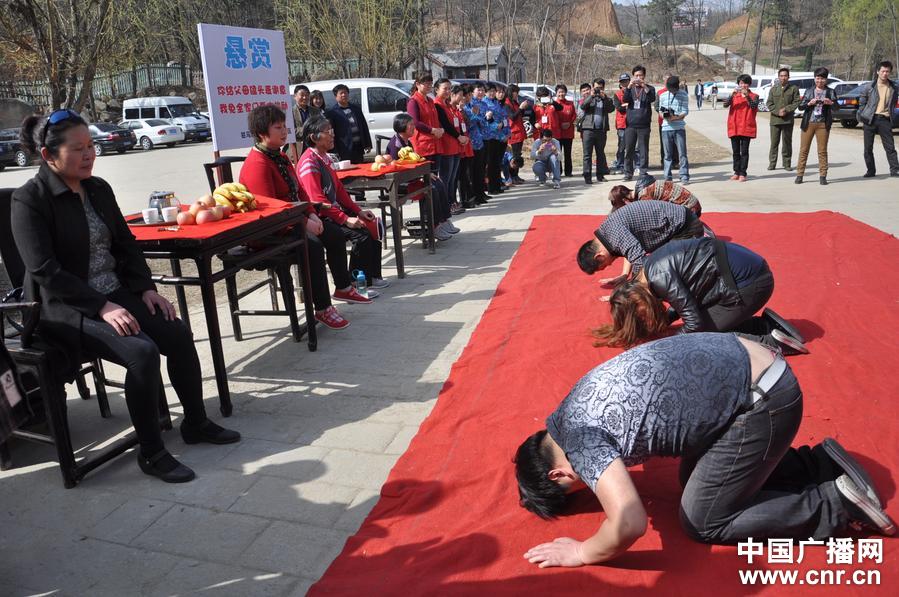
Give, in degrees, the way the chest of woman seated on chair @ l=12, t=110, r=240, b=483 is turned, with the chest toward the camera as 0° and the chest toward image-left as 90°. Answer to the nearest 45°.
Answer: approximately 315°

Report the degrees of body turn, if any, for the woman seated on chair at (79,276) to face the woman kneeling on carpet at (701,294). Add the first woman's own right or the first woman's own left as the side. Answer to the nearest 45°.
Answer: approximately 45° to the first woman's own left

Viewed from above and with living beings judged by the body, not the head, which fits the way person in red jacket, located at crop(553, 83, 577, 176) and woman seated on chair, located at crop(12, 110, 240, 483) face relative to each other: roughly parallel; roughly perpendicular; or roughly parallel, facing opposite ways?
roughly perpendicular

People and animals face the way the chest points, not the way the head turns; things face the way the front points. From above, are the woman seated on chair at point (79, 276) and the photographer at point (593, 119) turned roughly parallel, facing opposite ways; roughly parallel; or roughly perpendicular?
roughly perpendicular

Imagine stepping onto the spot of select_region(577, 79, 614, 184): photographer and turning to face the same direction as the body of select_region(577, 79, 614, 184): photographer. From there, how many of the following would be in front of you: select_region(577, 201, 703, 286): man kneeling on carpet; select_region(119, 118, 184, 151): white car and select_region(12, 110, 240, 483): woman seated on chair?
2

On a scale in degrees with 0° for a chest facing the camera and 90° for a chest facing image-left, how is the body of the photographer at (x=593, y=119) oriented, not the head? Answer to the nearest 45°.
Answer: approximately 0°

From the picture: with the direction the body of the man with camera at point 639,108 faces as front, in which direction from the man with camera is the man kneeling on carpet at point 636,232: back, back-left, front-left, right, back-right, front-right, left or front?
front

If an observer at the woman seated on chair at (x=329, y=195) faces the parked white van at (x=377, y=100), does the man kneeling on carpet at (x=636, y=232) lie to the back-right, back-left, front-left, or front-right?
back-right

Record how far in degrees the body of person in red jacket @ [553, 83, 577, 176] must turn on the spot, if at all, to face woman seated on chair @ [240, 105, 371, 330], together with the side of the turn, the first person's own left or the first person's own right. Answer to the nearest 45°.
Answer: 0° — they already face them

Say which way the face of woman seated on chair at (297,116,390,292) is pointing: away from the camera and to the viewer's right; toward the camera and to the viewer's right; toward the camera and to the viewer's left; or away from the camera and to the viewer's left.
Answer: toward the camera and to the viewer's right

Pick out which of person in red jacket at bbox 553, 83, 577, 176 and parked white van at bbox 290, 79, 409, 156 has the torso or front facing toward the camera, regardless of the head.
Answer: the person in red jacket

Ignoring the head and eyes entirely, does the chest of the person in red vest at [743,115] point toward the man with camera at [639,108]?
no

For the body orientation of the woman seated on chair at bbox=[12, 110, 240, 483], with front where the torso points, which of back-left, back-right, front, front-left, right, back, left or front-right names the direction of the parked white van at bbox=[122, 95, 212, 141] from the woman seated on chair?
back-left

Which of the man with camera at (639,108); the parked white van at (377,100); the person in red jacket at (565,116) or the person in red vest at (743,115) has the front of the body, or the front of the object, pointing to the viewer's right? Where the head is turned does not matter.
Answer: the parked white van

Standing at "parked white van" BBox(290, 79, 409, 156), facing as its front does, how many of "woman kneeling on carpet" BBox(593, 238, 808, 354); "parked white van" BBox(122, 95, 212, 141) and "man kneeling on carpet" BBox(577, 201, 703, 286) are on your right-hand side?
2

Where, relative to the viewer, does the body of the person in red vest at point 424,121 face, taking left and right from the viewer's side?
facing the viewer and to the right of the viewer
